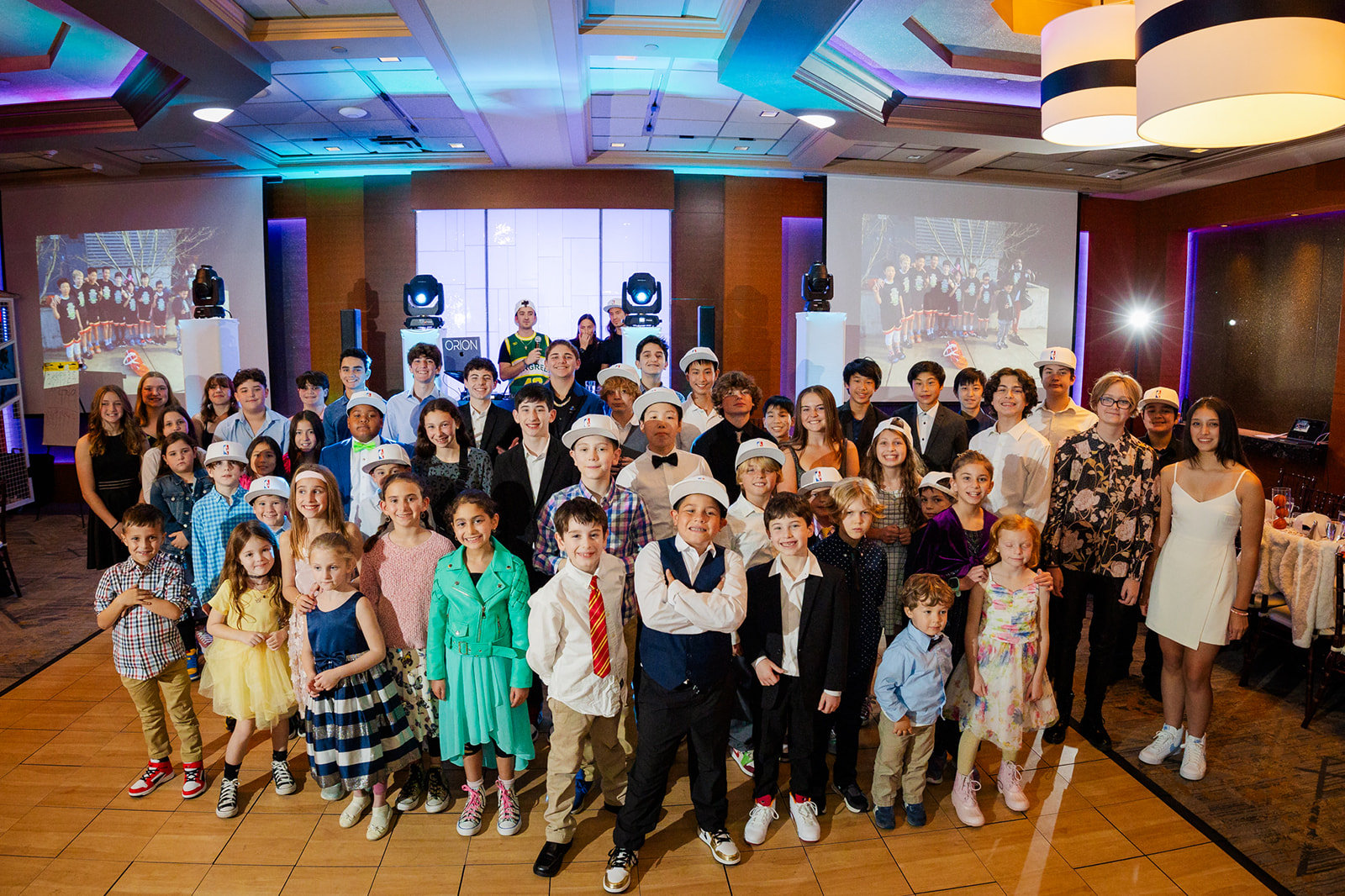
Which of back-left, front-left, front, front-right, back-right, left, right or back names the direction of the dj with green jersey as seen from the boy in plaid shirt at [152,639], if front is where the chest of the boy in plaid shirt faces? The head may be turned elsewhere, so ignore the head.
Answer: back-left

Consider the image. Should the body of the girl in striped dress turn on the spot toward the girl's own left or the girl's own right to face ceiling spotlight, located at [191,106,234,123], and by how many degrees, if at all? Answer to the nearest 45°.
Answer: approximately 135° to the girl's own right

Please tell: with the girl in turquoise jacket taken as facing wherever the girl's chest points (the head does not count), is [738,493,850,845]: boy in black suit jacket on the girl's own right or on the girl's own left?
on the girl's own left

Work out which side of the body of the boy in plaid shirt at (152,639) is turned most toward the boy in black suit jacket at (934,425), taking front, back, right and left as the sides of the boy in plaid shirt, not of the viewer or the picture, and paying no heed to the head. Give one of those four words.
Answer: left

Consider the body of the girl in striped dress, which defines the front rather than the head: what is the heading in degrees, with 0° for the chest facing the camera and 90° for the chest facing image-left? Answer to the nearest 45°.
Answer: approximately 45°

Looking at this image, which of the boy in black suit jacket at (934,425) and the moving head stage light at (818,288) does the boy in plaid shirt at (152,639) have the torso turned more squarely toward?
the boy in black suit jacket
